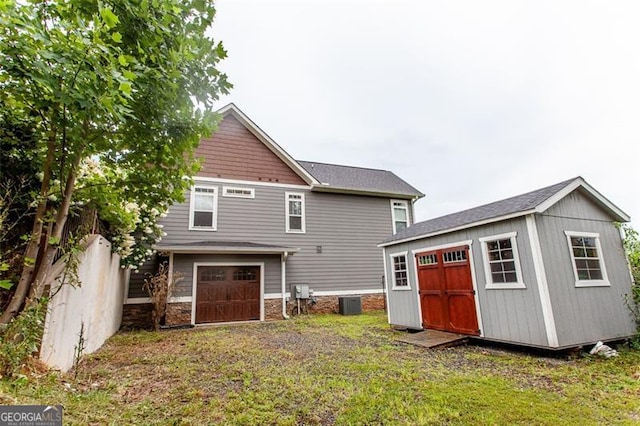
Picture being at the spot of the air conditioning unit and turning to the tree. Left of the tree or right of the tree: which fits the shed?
left

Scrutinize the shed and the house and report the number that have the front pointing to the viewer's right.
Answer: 0

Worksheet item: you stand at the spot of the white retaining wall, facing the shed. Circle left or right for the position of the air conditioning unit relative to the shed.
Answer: left

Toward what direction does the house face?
toward the camera

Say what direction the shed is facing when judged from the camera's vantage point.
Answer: facing the viewer and to the left of the viewer

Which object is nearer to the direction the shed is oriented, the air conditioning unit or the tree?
the tree

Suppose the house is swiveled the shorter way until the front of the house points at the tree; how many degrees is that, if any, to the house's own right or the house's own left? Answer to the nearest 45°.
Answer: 0° — it already faces it

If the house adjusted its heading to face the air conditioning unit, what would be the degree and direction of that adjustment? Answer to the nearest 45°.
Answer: approximately 90° to its left
